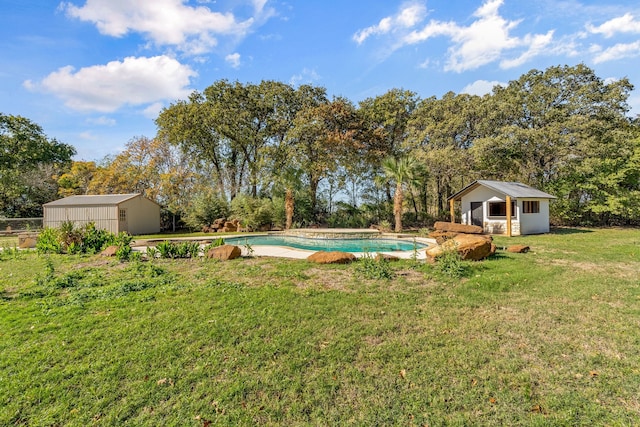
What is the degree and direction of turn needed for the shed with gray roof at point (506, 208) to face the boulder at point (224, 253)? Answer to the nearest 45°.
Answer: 0° — it already faces it

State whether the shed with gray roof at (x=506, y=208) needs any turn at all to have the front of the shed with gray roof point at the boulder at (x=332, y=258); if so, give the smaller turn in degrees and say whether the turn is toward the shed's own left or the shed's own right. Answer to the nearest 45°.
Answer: approximately 45° to the shed's own left

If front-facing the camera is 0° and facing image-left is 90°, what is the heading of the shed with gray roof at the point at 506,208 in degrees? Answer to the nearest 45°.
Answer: approximately 45°

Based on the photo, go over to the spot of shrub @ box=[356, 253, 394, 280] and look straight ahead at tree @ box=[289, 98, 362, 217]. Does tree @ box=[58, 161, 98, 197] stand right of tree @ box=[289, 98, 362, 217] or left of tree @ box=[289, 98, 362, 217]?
left

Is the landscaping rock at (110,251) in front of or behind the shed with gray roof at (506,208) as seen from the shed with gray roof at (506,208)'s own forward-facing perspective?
in front
